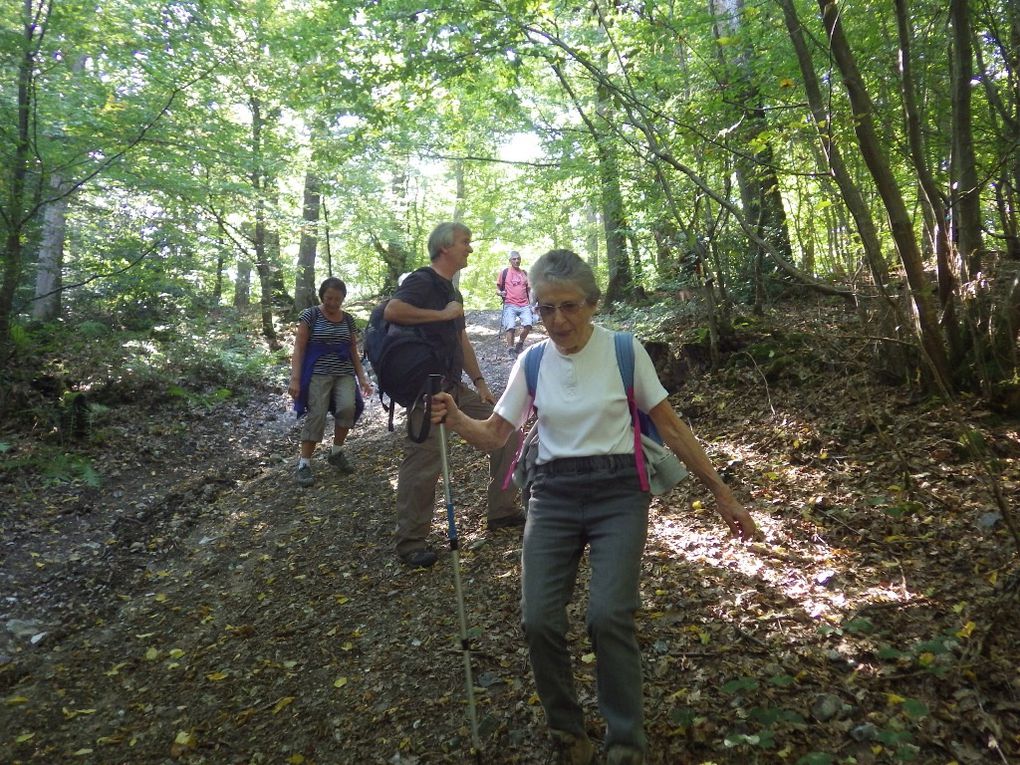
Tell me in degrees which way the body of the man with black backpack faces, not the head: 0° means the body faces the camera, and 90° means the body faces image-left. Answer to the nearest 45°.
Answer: approximately 270°

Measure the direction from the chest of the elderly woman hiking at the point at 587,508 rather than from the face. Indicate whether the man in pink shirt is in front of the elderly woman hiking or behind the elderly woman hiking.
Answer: behind

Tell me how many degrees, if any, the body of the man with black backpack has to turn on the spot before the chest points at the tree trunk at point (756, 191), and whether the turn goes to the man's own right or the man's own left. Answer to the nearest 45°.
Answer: approximately 45° to the man's own left

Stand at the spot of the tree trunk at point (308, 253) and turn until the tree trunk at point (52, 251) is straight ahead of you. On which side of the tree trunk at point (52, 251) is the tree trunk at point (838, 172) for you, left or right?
left

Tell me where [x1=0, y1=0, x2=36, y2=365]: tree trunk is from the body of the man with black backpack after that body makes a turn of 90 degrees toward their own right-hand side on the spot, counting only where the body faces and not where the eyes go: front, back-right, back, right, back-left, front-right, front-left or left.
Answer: back-right

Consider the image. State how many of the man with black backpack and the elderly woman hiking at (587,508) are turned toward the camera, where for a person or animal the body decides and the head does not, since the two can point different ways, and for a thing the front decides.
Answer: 1

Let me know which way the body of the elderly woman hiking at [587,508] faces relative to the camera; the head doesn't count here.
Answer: toward the camera

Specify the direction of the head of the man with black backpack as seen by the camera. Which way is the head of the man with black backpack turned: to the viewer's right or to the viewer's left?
to the viewer's right
